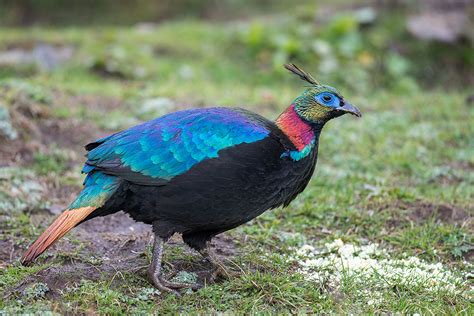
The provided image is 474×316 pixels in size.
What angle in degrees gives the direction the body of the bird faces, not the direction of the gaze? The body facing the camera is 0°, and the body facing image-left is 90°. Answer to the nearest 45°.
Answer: approximately 270°

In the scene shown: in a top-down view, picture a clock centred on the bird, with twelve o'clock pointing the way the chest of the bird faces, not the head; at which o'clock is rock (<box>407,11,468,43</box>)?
The rock is roughly at 10 o'clock from the bird.

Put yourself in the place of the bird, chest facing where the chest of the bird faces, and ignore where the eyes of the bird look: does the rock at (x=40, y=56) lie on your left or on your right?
on your left

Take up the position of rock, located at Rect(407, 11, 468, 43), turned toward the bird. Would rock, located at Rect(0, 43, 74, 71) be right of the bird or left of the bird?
right

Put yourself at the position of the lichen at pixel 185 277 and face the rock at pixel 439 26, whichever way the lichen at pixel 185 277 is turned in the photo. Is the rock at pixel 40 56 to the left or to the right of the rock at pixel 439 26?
left

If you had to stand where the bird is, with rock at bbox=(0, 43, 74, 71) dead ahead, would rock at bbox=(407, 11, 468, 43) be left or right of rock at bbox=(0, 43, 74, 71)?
right
